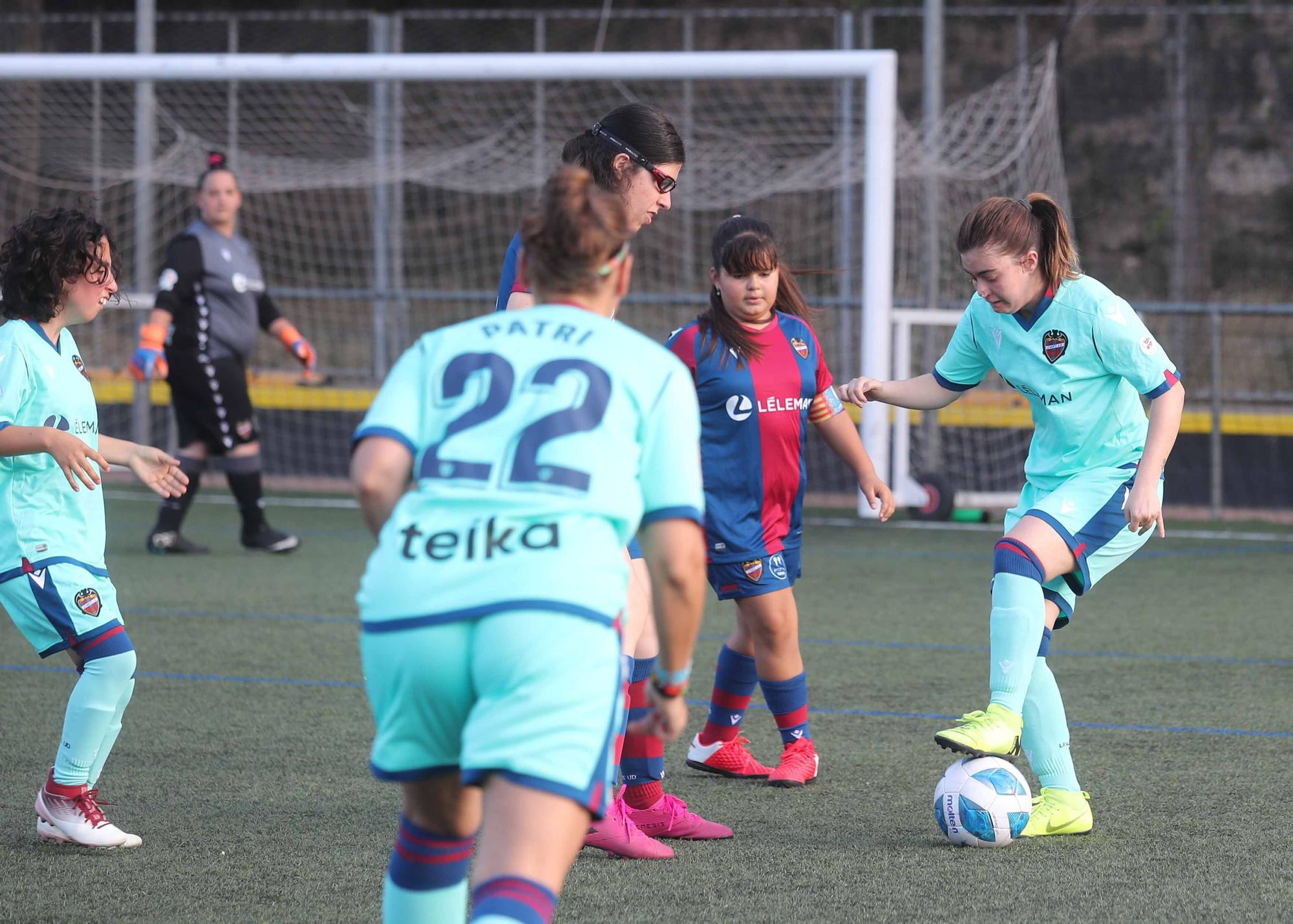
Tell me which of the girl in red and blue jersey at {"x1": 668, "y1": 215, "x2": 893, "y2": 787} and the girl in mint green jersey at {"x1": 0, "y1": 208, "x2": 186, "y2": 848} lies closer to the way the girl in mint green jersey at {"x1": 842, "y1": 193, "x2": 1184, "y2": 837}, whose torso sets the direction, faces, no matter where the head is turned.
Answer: the girl in mint green jersey

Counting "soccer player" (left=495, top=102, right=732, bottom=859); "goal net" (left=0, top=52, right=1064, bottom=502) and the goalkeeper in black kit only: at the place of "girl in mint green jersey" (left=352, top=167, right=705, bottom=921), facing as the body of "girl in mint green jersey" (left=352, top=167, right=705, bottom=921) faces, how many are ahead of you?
3

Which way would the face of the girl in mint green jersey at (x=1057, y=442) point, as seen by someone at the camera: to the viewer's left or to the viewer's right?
to the viewer's left

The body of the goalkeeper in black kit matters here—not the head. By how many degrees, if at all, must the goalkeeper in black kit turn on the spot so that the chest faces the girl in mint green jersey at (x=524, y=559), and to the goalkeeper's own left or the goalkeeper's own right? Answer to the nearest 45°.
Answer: approximately 45° to the goalkeeper's own right

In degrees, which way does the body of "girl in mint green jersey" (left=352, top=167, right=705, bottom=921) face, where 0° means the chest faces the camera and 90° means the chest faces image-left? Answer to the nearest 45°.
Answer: approximately 180°

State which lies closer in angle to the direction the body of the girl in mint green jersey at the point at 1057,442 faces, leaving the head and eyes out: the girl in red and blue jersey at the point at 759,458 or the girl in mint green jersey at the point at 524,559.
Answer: the girl in mint green jersey

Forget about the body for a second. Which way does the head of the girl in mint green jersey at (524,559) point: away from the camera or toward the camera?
away from the camera
